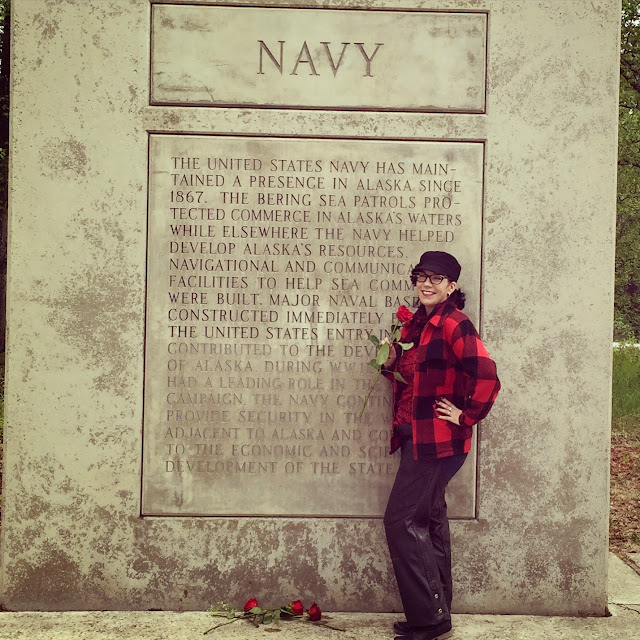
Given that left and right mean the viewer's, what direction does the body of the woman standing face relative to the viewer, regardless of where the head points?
facing the viewer and to the left of the viewer

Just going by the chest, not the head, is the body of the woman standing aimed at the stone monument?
no

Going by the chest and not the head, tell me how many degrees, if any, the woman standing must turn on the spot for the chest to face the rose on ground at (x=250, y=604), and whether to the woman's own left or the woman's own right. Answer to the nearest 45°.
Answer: approximately 45° to the woman's own right
